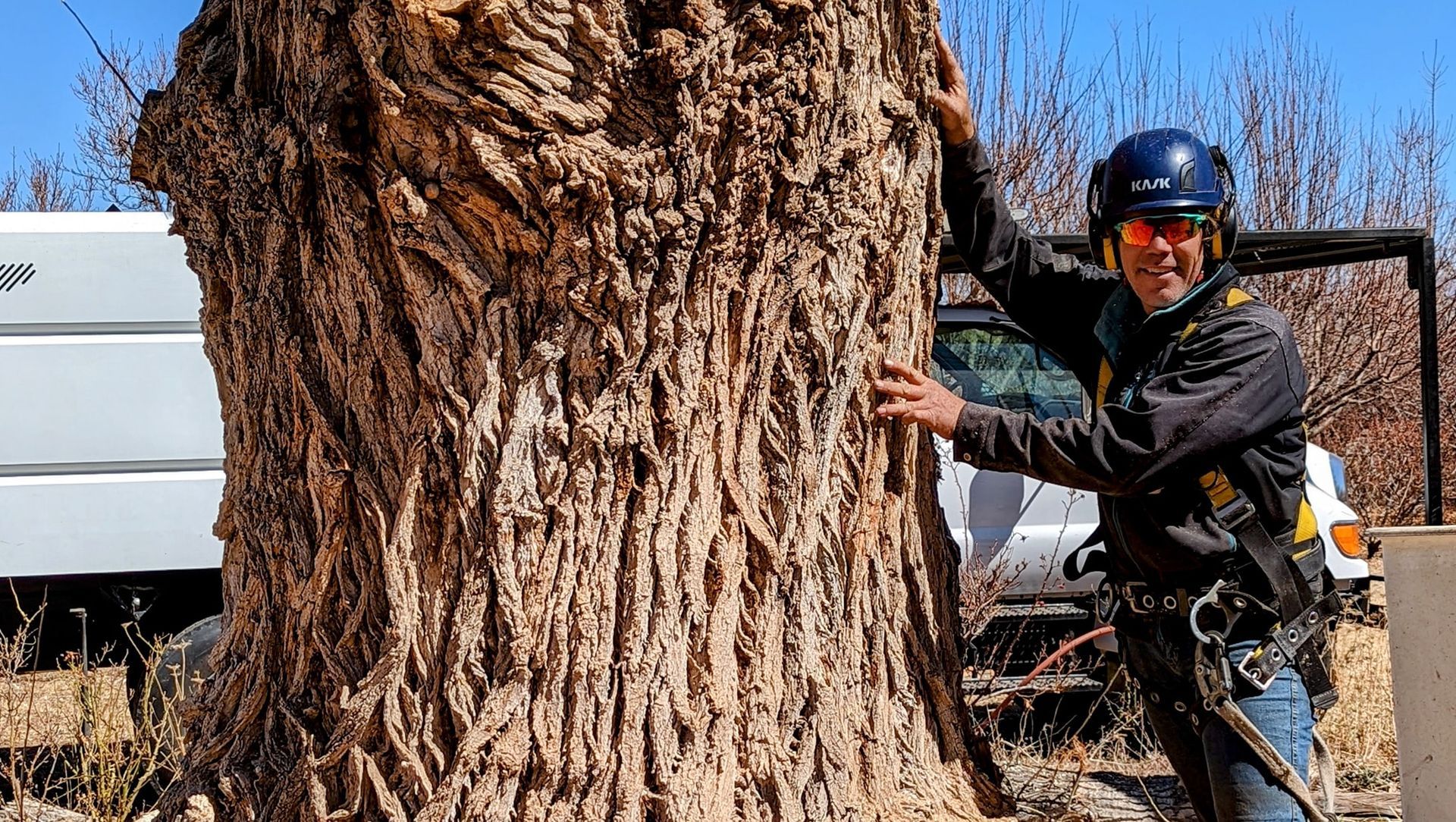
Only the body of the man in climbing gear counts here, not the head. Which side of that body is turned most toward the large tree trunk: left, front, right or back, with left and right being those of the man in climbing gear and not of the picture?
front

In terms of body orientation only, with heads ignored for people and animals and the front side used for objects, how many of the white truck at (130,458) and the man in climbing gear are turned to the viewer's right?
1

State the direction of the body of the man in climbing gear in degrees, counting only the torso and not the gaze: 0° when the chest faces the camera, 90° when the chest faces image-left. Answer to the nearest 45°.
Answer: approximately 45°

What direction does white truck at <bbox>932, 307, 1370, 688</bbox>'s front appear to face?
to the viewer's right

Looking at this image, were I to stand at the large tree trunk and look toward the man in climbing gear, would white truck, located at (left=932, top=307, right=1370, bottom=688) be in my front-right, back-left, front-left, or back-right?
front-left

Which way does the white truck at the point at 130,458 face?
to the viewer's right

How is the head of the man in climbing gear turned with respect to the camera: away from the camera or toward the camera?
toward the camera
